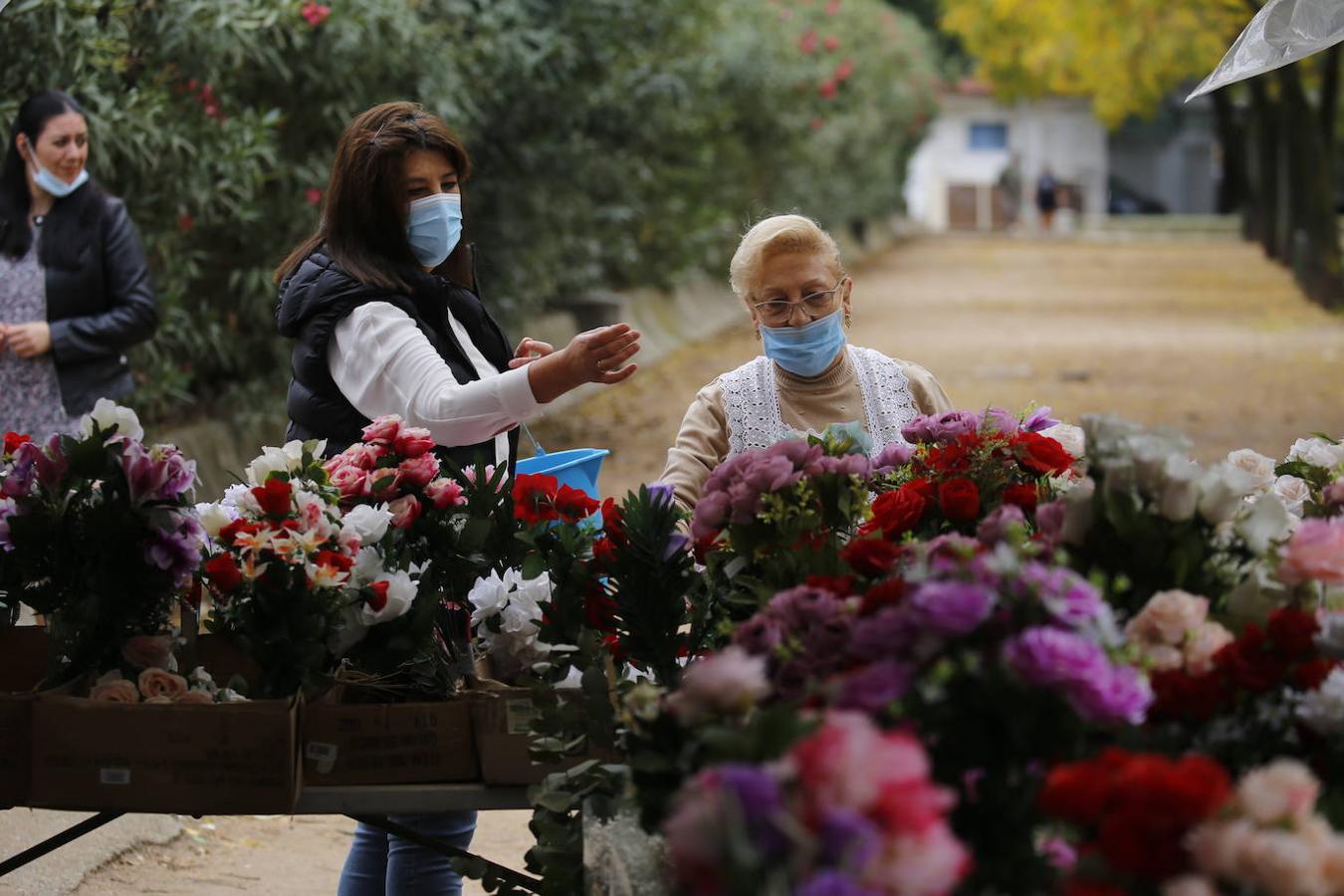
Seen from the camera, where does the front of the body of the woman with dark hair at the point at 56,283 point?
toward the camera

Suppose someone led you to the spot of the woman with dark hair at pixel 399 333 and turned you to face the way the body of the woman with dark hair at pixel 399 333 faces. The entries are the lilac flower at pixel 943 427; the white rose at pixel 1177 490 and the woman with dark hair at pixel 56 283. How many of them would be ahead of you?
2

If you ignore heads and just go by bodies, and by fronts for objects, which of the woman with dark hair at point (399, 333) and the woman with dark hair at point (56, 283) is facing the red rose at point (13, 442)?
the woman with dark hair at point (56, 283)

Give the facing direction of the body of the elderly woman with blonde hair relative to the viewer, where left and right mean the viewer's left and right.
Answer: facing the viewer

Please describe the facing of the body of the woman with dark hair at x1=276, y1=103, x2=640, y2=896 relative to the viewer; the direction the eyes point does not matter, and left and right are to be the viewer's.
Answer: facing the viewer and to the right of the viewer

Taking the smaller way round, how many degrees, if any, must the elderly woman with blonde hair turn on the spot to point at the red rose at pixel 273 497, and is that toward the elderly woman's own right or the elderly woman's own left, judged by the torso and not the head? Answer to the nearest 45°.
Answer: approximately 45° to the elderly woman's own right

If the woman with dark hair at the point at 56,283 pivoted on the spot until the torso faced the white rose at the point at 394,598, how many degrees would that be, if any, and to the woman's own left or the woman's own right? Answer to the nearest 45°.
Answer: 0° — they already face it

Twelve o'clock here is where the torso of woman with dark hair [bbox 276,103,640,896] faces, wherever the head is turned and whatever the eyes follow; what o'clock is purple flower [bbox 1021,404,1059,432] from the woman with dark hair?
The purple flower is roughly at 11 o'clock from the woman with dark hair.

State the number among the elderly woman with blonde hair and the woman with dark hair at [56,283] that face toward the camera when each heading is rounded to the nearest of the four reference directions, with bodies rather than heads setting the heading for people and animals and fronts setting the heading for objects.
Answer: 2

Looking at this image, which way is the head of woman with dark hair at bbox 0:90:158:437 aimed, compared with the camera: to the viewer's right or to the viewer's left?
to the viewer's right

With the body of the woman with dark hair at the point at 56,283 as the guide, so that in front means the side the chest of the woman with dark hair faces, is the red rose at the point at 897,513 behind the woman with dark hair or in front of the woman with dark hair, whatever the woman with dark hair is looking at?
in front
